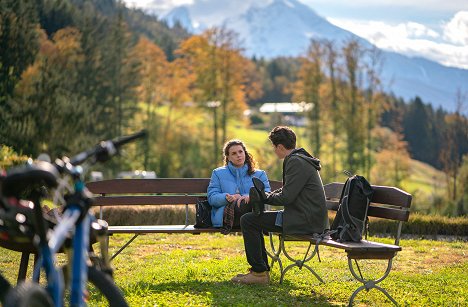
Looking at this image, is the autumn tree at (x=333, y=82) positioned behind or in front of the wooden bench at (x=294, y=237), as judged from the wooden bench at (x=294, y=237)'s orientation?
behind

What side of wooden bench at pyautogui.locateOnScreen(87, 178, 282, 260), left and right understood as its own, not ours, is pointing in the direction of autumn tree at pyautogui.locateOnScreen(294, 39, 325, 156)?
back

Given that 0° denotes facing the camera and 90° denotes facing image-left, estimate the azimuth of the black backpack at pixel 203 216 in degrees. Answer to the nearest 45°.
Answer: approximately 0°

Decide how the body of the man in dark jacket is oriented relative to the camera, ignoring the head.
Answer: to the viewer's left

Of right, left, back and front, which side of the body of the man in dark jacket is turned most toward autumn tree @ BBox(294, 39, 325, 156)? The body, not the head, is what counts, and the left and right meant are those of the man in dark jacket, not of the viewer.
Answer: right

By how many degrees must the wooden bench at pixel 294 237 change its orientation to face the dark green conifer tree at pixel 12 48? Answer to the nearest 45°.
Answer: approximately 90° to its right

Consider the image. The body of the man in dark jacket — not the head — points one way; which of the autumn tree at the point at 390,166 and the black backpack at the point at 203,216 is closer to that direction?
the black backpack

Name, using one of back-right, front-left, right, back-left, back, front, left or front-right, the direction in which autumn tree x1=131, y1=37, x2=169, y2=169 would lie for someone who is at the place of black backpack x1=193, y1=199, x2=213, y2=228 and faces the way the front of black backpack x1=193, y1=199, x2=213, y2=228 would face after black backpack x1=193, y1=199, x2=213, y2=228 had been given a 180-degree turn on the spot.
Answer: front
